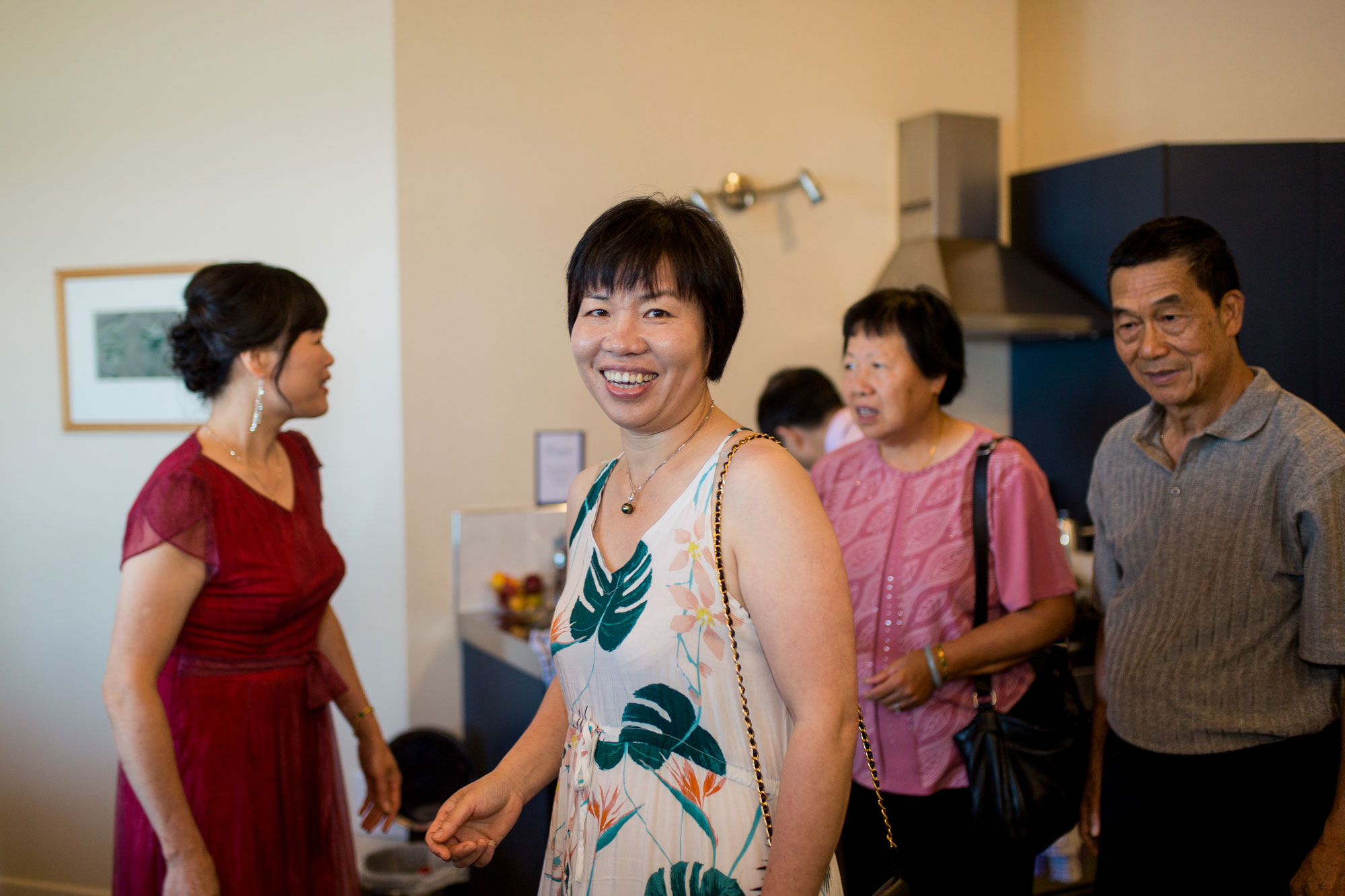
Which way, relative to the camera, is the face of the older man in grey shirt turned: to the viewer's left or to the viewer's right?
to the viewer's left

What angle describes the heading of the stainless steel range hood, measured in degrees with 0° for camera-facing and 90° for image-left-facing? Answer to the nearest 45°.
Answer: approximately 315°

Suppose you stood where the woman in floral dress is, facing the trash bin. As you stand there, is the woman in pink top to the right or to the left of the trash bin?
right

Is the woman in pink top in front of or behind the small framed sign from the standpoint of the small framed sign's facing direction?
in front

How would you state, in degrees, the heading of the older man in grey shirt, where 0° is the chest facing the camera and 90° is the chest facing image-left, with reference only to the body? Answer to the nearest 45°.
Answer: approximately 45°

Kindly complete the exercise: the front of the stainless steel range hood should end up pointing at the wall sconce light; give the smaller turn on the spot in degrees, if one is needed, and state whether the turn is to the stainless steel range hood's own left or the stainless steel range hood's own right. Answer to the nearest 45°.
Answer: approximately 90° to the stainless steel range hood's own right

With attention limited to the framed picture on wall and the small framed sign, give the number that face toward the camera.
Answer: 2

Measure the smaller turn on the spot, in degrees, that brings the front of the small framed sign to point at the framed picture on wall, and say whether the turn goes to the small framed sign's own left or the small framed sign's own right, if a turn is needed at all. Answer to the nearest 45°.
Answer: approximately 90° to the small framed sign's own right

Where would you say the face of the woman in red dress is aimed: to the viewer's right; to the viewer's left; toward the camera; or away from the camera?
to the viewer's right
